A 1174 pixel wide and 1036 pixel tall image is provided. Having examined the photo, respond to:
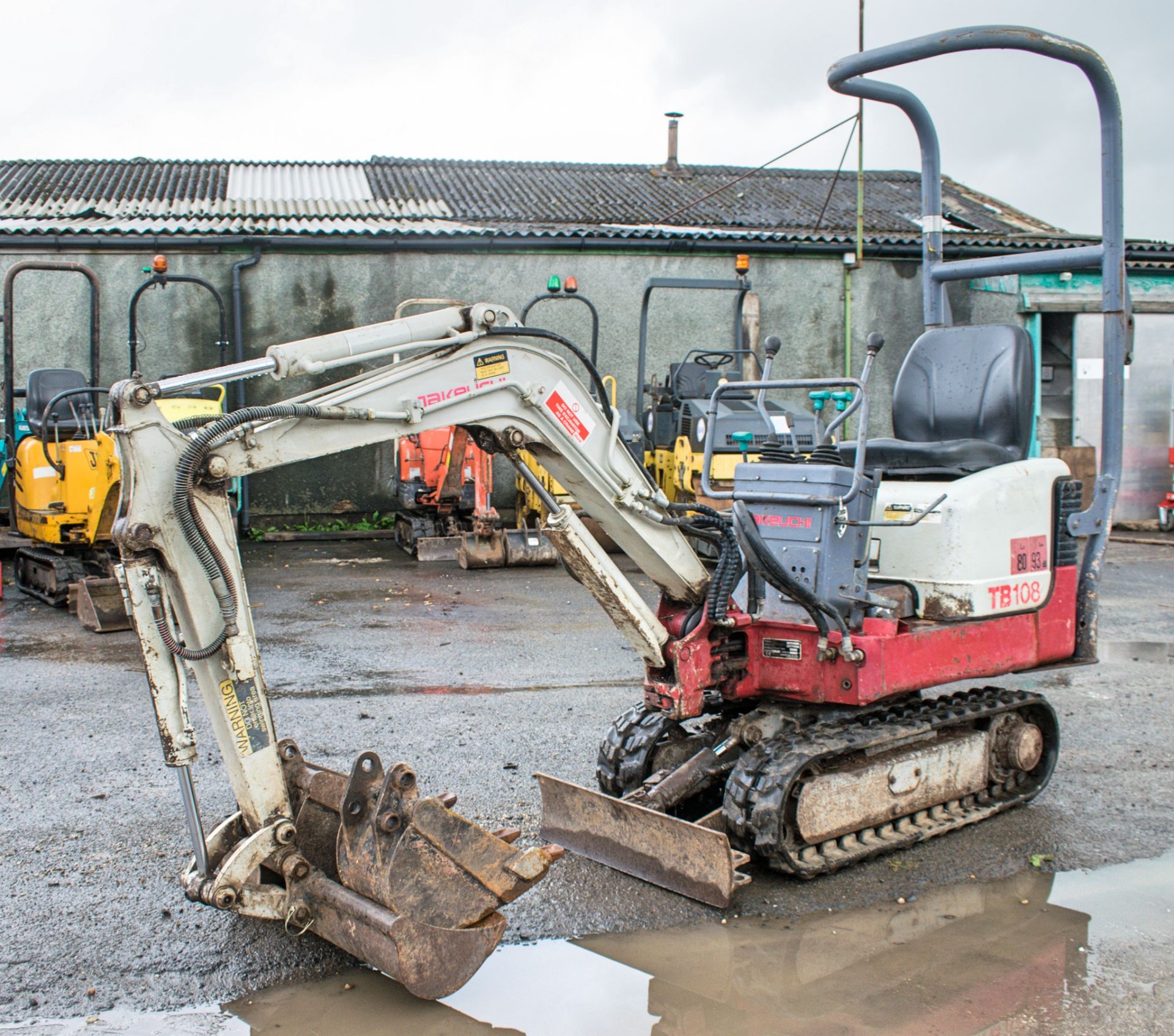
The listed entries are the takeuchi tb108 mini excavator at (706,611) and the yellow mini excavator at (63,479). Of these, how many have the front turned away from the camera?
0

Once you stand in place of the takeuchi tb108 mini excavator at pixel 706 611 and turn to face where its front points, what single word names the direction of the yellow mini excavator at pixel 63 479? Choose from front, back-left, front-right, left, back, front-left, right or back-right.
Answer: right

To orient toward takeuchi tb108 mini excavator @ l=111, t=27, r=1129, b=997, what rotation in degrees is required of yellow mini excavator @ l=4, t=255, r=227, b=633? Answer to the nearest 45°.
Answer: approximately 45° to its right

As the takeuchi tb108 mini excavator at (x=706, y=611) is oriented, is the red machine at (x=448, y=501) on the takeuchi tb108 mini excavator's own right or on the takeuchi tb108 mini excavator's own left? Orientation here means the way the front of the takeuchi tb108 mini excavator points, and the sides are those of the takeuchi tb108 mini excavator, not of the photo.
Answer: on the takeuchi tb108 mini excavator's own right

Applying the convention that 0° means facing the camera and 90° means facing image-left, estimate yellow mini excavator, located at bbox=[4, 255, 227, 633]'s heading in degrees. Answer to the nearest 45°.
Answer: approximately 315°
